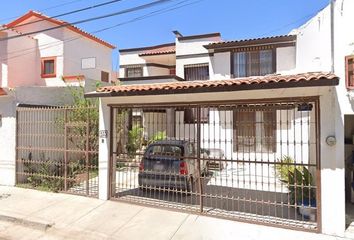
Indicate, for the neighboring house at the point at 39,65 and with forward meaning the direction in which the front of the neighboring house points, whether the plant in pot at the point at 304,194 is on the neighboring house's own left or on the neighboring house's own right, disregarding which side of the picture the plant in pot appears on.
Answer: on the neighboring house's own left

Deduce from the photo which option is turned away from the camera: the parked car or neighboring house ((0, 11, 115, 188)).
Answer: the parked car

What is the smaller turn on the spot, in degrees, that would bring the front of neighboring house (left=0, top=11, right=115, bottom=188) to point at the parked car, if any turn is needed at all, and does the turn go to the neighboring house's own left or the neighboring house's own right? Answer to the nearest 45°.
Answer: approximately 90° to the neighboring house's own left

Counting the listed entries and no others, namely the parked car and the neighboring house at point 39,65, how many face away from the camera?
1

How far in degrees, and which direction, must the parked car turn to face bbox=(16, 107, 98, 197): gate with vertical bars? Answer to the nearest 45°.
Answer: approximately 90° to its left

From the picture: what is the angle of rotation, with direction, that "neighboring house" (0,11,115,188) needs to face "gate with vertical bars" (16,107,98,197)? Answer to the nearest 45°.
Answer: approximately 45° to its left

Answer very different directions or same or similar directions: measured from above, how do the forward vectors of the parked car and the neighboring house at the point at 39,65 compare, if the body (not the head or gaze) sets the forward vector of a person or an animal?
very different directions

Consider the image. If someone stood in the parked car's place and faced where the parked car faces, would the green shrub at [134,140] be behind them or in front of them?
in front

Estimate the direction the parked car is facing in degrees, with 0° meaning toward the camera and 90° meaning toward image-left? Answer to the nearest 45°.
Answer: approximately 180°
